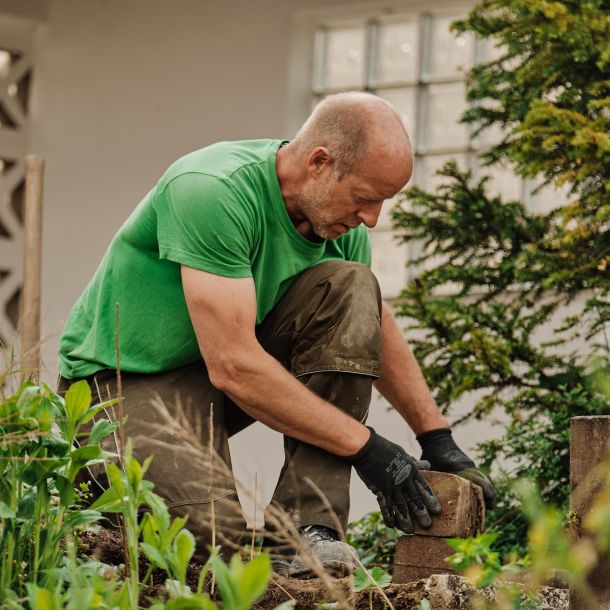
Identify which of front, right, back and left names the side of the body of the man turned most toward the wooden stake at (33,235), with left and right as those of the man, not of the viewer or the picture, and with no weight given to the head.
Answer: back

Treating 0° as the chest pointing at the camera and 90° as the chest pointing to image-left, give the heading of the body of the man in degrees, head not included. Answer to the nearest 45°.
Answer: approximately 315°

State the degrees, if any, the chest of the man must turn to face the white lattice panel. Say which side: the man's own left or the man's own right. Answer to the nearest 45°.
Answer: approximately 135° to the man's own left

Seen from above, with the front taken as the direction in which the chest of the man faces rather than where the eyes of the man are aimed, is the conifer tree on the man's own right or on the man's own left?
on the man's own left

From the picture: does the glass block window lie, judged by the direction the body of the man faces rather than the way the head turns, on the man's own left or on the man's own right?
on the man's own left

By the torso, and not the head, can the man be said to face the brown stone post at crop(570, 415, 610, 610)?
yes
